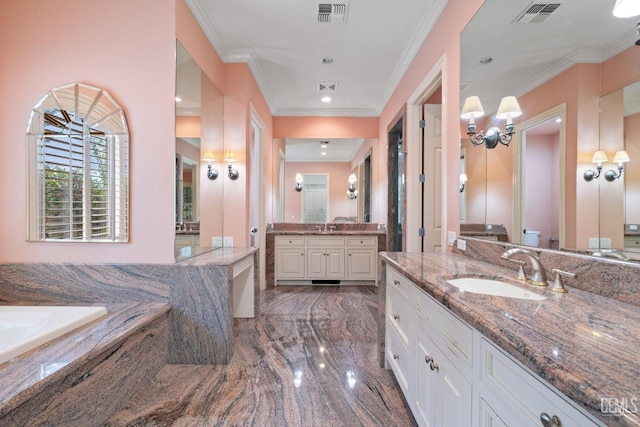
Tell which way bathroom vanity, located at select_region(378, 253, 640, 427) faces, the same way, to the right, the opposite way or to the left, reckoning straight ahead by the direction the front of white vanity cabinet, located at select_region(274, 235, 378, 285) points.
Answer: to the right

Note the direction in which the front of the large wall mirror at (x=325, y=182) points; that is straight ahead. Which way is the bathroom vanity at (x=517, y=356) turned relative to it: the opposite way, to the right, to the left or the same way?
to the right

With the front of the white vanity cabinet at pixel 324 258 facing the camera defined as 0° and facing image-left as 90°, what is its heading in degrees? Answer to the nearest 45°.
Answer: approximately 0°

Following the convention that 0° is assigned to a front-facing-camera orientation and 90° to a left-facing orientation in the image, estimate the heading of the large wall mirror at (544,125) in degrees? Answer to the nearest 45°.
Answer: approximately 45°

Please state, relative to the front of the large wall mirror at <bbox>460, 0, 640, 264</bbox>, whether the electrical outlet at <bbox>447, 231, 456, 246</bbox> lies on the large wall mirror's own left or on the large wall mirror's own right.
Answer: on the large wall mirror's own right

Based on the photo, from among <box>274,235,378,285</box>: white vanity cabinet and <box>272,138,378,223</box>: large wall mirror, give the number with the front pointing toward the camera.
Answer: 2

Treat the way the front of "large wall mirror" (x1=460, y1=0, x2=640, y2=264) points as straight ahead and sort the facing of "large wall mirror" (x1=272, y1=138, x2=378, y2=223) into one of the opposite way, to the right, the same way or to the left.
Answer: to the left

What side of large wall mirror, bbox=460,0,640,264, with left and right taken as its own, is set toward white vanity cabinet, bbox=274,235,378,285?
right
